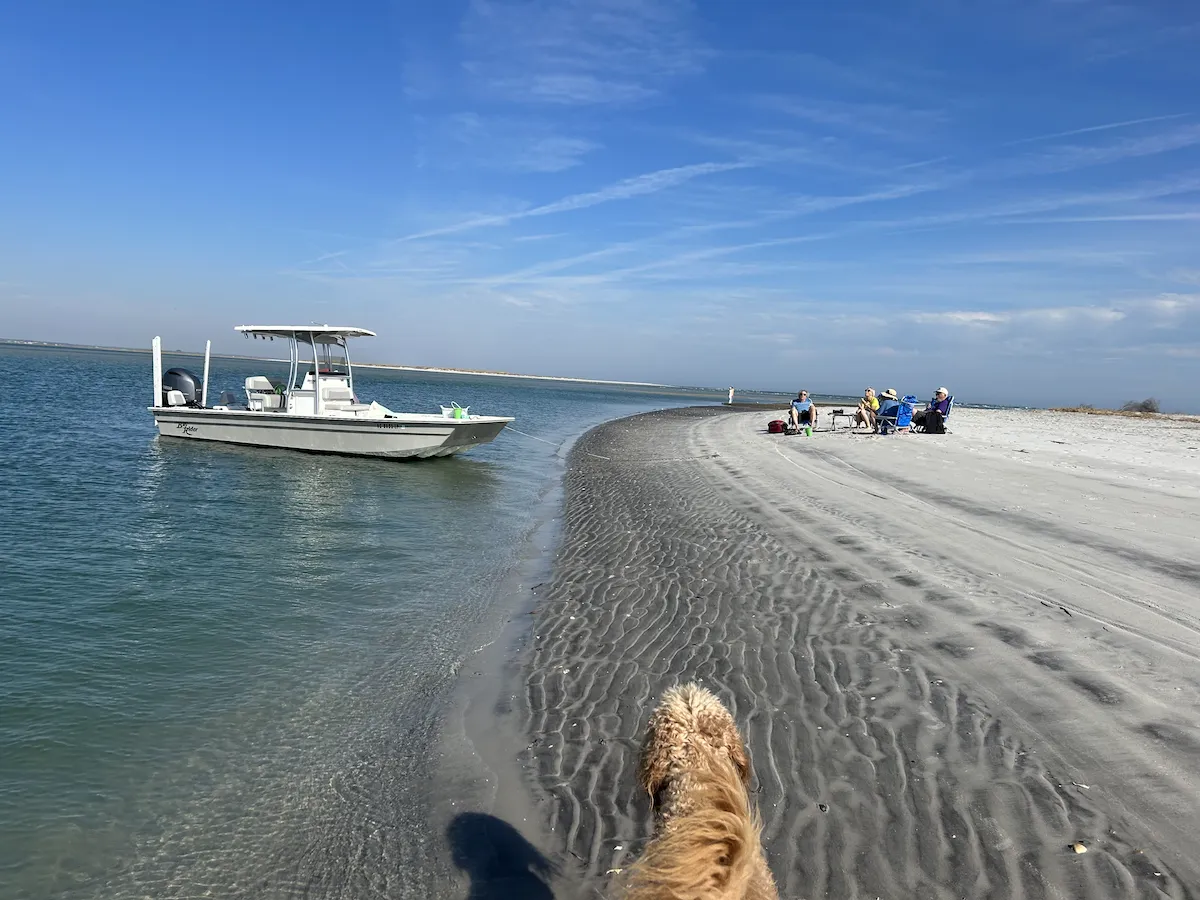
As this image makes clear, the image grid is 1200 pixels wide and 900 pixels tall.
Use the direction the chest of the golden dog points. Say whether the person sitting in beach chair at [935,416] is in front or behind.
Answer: in front

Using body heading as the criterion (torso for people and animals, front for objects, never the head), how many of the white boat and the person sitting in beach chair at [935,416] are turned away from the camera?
0

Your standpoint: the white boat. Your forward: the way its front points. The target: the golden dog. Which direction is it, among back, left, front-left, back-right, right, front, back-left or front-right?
front-right

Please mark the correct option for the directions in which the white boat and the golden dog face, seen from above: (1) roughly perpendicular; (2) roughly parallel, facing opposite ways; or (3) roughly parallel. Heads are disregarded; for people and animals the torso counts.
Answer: roughly perpendicular

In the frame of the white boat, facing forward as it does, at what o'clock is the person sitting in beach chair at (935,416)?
The person sitting in beach chair is roughly at 11 o'clock from the white boat.

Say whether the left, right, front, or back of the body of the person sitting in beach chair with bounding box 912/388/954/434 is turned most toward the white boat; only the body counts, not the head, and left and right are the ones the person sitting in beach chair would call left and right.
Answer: front

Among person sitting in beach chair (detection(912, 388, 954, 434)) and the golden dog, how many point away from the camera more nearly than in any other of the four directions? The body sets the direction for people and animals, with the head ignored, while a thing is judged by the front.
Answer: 1

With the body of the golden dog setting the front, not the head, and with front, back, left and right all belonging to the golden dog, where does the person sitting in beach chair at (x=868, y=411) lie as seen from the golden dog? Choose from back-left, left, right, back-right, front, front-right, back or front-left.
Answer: front

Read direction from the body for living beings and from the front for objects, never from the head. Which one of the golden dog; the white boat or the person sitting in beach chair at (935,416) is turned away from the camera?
the golden dog

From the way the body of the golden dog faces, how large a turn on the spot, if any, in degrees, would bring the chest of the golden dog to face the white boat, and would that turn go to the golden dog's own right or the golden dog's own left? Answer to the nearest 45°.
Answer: approximately 45° to the golden dog's own left

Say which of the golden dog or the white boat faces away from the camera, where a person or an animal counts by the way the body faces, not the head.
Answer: the golden dog

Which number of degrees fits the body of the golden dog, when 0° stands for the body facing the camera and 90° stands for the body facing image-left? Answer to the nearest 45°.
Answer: approximately 180°

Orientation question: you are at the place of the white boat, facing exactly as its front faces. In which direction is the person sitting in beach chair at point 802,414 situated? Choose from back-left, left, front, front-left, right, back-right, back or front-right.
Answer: front-left

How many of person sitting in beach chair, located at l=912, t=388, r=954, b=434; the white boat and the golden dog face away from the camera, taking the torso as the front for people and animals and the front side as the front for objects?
1

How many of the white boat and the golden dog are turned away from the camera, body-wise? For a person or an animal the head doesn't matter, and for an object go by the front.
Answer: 1

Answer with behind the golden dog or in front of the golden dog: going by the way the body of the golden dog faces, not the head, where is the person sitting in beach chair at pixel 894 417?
in front
